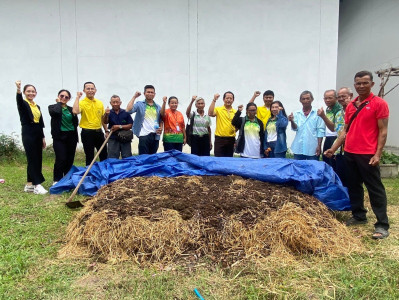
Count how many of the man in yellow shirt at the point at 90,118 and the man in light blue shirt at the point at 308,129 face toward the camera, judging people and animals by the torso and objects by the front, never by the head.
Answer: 2

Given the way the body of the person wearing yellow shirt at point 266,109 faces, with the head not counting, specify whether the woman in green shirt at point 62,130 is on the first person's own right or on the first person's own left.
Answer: on the first person's own right

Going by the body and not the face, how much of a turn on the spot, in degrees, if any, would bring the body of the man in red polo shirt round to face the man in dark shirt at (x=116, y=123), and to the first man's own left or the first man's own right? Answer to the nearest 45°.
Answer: approximately 45° to the first man's own right

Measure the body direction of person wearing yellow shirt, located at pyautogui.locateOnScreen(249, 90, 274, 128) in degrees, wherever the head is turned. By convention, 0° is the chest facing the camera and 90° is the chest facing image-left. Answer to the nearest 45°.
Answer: approximately 0°

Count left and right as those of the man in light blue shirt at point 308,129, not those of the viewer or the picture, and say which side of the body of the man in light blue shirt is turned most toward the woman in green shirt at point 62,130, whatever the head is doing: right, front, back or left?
right

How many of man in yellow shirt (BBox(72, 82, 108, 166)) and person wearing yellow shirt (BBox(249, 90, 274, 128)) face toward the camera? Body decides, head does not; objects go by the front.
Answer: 2
